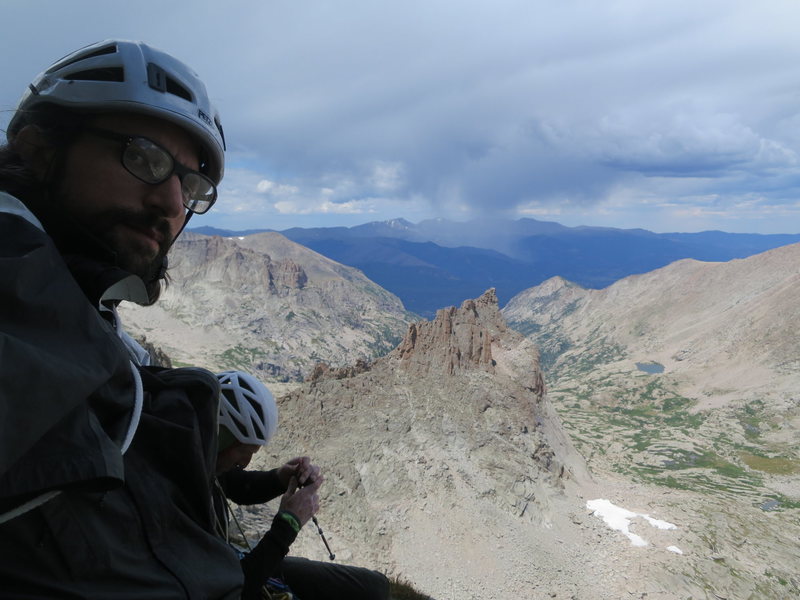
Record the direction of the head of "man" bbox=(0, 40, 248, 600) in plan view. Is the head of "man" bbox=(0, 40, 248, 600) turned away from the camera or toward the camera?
toward the camera

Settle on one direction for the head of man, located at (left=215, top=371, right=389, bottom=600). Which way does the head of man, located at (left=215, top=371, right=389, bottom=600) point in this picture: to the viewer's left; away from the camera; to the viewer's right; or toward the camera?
to the viewer's right

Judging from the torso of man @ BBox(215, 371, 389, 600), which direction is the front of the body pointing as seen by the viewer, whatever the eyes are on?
to the viewer's right

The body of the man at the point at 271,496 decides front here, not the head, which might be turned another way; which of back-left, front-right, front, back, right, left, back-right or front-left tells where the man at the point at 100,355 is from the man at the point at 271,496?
right
